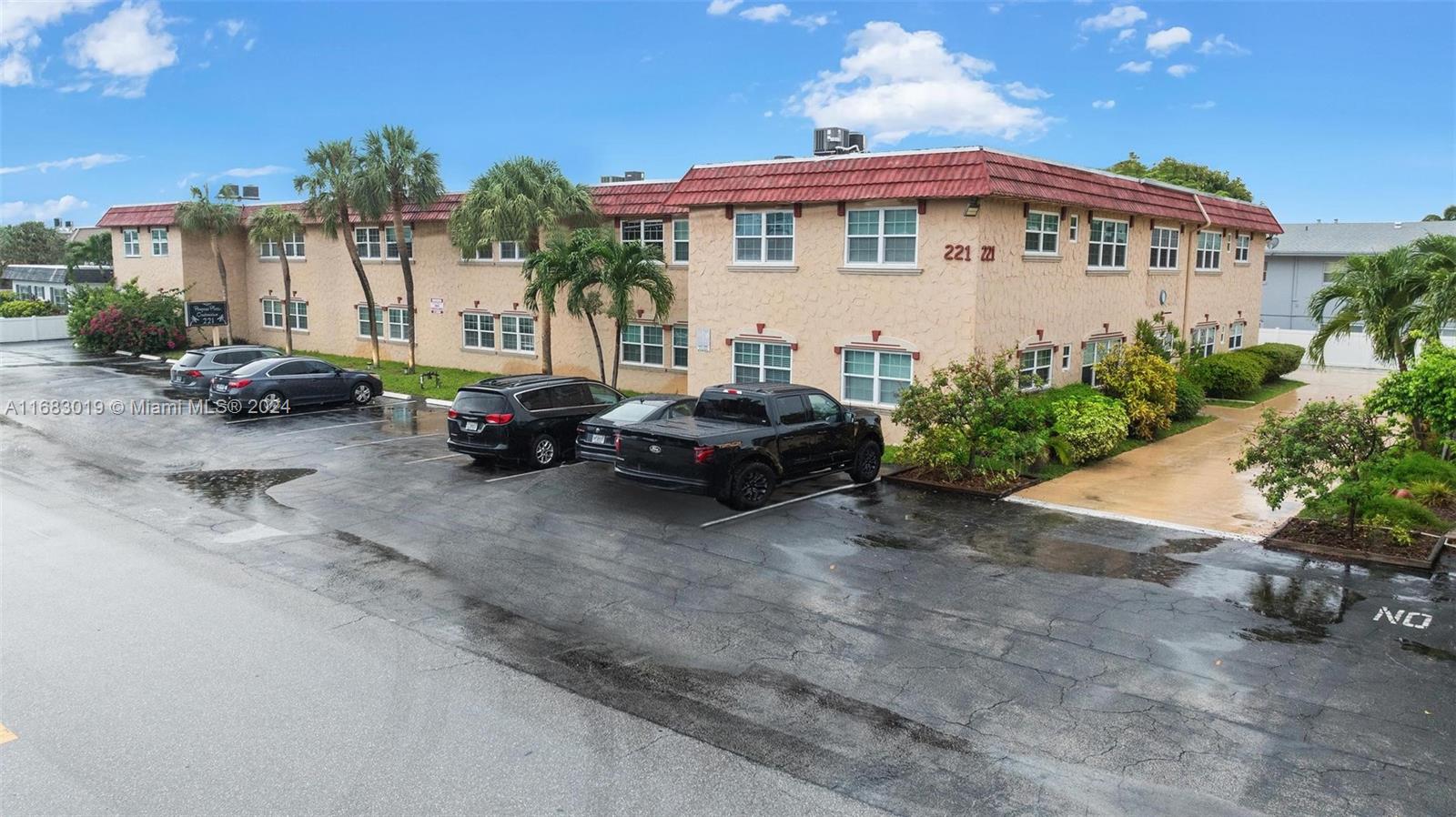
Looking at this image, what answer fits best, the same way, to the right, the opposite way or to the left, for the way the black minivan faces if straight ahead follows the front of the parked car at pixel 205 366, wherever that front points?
the same way

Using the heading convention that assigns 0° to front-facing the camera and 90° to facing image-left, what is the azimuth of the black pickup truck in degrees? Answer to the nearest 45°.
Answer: approximately 225°

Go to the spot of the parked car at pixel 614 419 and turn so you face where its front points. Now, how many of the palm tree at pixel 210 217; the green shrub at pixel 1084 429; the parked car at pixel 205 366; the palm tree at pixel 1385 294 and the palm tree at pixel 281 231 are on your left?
3

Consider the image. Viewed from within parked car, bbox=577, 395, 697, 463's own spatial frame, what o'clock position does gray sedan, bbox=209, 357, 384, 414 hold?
The gray sedan is roughly at 9 o'clock from the parked car.

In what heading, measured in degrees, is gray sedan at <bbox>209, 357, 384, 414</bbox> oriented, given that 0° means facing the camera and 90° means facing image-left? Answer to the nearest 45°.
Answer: approximately 225°

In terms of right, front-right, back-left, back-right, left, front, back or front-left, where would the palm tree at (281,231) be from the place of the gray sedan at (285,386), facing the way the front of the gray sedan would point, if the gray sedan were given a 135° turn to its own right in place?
back

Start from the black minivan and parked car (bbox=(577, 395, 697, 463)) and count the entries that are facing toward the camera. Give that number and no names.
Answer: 0

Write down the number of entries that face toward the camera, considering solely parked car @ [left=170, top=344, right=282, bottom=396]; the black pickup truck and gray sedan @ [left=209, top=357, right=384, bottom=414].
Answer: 0

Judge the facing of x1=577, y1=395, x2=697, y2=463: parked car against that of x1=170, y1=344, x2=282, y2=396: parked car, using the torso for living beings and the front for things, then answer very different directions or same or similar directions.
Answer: same or similar directions

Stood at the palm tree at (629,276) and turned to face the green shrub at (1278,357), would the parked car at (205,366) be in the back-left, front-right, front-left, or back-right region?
back-left

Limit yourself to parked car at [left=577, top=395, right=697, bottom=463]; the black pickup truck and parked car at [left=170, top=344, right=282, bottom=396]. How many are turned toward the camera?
0

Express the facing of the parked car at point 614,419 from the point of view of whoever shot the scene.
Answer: facing away from the viewer and to the right of the viewer

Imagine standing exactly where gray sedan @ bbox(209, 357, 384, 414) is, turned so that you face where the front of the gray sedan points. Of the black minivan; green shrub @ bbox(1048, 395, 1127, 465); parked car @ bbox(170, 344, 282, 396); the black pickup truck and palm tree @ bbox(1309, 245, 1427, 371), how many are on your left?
1

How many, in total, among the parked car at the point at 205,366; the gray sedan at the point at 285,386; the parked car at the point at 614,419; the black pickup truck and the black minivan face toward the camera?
0

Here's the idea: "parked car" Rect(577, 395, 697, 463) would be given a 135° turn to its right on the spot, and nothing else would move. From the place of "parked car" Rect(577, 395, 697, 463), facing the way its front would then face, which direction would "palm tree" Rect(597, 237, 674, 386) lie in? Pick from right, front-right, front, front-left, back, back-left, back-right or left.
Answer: back

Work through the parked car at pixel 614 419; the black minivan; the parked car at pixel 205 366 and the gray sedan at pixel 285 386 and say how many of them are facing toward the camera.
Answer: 0

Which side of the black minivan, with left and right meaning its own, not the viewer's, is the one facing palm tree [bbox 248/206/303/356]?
left

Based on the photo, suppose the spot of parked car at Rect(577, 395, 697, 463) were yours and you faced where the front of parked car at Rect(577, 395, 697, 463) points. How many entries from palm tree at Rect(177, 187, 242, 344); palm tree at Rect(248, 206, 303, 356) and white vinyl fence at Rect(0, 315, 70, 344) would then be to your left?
3
